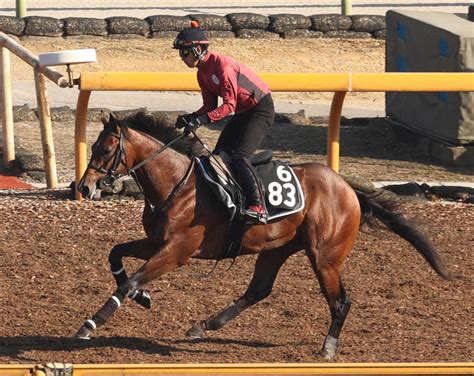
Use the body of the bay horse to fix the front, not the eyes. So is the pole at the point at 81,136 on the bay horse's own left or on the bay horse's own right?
on the bay horse's own right

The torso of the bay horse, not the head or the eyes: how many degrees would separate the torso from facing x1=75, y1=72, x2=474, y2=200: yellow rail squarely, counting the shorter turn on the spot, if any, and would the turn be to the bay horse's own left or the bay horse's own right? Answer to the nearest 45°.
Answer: approximately 90° to the bay horse's own right

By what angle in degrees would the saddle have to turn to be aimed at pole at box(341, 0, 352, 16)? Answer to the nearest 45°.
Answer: approximately 90° to its right

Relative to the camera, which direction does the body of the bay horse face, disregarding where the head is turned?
to the viewer's left

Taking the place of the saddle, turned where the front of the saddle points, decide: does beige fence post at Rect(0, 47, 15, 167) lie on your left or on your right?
on your right

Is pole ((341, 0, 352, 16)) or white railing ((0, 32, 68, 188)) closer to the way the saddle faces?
the white railing

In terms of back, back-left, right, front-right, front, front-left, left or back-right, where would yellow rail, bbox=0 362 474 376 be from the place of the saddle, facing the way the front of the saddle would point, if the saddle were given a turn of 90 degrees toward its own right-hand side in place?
back

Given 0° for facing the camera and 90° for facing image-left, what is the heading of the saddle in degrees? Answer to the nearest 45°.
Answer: approximately 90°

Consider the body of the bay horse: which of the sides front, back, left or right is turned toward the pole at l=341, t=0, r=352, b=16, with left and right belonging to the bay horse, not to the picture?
right

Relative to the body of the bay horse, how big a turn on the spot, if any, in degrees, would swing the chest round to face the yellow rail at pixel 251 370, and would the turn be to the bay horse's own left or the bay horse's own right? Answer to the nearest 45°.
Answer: approximately 90° to the bay horse's own left

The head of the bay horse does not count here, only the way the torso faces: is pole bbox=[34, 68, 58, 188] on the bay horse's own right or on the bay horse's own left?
on the bay horse's own right

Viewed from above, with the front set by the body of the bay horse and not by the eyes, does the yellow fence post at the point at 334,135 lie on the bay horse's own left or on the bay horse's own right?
on the bay horse's own right
